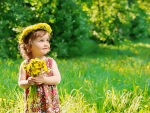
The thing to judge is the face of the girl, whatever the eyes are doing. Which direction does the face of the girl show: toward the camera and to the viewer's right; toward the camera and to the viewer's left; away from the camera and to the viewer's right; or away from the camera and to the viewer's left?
toward the camera and to the viewer's right

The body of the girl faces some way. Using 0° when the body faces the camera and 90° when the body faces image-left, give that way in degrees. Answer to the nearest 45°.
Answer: approximately 0°
